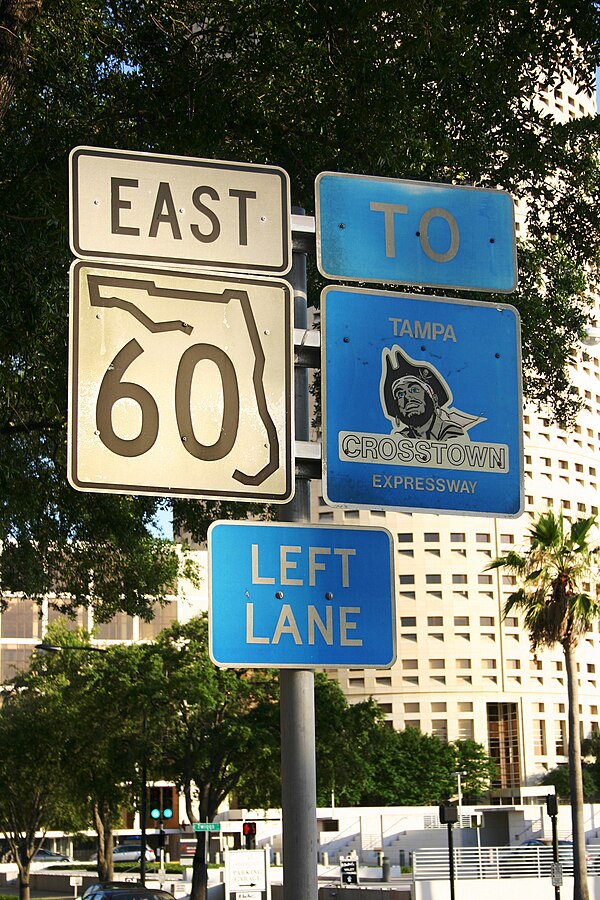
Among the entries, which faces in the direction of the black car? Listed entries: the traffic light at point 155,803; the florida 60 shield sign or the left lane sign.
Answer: the traffic light

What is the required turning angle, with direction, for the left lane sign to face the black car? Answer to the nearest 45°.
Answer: approximately 180°

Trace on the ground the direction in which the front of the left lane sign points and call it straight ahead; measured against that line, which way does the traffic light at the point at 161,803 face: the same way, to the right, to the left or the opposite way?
the same way

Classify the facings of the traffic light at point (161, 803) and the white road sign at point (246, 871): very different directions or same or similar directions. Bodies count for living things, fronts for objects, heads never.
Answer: same or similar directions

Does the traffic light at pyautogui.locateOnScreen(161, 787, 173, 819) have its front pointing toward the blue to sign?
yes

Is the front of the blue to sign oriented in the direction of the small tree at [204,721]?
no

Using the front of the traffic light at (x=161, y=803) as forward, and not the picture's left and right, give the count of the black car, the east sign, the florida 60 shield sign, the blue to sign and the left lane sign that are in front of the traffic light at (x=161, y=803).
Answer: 5

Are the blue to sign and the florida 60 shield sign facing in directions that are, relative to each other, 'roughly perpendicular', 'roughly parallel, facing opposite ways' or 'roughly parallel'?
roughly parallel

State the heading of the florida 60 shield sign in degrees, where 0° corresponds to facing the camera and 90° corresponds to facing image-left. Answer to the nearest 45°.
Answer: approximately 0°

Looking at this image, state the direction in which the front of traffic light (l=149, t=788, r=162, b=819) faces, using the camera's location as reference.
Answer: facing the viewer

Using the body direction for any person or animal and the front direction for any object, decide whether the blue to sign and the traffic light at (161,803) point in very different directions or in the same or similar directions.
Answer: same or similar directions

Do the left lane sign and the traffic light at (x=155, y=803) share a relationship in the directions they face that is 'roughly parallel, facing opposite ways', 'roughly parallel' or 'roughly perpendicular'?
roughly parallel

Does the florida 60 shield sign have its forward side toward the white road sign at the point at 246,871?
no

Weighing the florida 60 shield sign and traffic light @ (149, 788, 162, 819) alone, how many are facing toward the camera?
2

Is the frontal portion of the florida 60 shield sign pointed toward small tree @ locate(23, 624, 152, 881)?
no

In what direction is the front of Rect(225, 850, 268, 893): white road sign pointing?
toward the camera

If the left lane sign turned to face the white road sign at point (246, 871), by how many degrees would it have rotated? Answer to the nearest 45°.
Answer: approximately 180°

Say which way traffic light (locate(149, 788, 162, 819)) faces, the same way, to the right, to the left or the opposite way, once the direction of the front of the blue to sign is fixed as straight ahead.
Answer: the same way

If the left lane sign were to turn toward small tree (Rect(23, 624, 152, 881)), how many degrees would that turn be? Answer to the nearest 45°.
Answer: approximately 180°

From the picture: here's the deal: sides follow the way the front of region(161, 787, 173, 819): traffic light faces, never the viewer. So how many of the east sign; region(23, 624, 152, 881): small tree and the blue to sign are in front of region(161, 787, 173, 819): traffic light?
2
